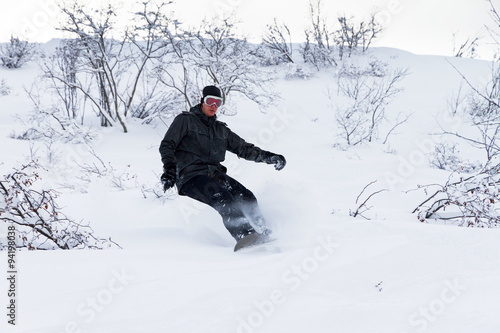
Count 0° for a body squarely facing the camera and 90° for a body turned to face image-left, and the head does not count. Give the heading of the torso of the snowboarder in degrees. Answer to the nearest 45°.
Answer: approximately 315°

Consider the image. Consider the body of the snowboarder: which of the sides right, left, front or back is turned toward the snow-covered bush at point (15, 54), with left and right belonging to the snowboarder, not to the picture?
back

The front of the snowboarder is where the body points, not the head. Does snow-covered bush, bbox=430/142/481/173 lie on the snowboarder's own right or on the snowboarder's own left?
on the snowboarder's own left

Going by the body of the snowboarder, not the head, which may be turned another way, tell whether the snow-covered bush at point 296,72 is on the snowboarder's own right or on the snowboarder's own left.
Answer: on the snowboarder's own left
